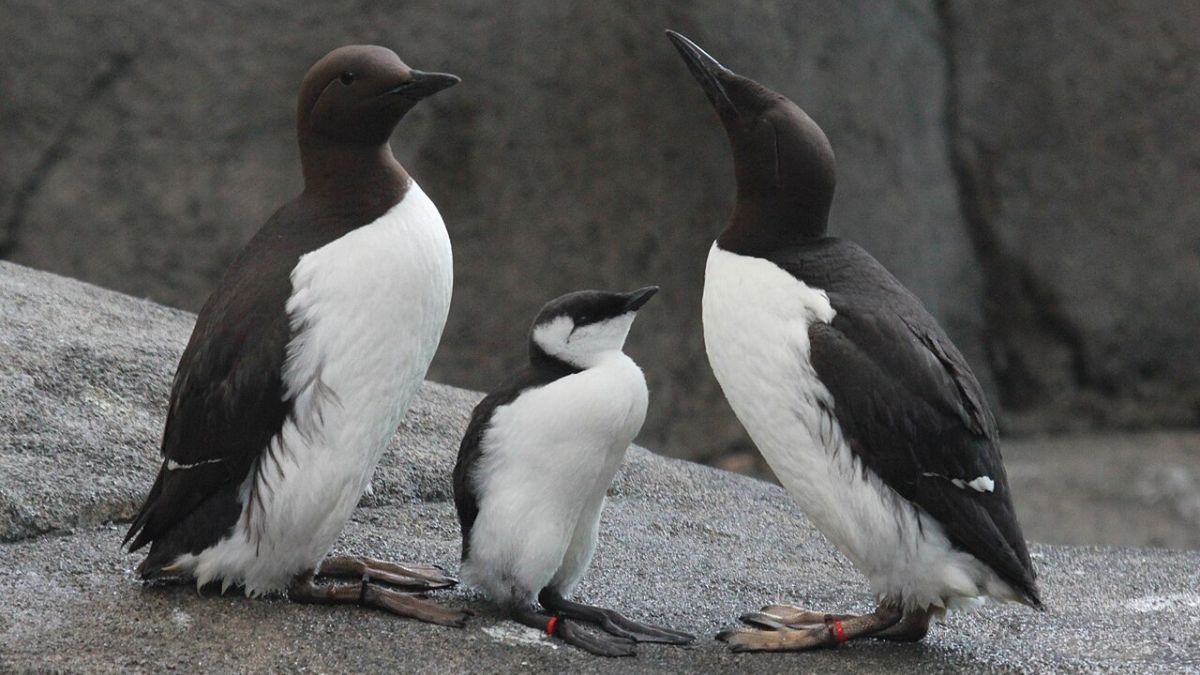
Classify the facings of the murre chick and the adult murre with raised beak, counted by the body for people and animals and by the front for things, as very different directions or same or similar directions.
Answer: very different directions

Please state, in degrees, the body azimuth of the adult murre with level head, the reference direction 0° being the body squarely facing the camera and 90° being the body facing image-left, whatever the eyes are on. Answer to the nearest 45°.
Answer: approximately 270°

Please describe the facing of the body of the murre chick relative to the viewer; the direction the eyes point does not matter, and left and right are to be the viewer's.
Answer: facing to the right of the viewer

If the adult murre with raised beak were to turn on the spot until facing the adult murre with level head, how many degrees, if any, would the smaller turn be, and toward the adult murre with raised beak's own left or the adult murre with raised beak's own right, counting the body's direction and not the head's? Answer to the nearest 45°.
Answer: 0° — it already faces it

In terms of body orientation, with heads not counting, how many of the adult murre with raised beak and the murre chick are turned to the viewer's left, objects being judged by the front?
1

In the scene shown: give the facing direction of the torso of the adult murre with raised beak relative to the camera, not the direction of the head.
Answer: to the viewer's left
